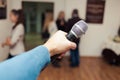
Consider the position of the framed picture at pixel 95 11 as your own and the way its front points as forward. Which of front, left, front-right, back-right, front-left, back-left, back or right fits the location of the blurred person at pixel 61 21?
front-right

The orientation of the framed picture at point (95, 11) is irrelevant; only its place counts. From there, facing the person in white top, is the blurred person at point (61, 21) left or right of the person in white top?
right

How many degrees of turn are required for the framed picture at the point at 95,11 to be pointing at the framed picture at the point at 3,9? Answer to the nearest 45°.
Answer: approximately 45° to its right

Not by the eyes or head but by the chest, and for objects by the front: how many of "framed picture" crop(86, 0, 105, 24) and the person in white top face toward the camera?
1

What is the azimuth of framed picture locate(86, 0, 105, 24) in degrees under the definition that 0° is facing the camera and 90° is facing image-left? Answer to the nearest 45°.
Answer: approximately 0°

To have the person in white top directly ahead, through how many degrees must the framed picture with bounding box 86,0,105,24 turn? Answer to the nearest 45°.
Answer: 0° — it already faces them
